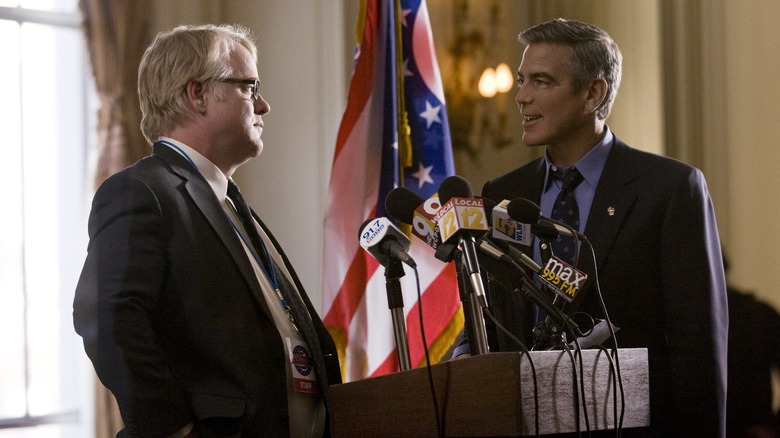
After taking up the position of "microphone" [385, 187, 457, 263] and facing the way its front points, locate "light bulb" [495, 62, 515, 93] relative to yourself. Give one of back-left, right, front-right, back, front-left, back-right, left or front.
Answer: right

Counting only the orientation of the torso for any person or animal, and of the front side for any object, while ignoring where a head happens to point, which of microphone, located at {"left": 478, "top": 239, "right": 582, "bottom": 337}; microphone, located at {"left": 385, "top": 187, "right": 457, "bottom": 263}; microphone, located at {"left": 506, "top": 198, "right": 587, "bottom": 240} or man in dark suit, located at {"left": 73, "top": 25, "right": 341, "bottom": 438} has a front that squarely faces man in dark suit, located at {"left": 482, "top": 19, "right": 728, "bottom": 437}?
man in dark suit, located at {"left": 73, "top": 25, "right": 341, "bottom": 438}

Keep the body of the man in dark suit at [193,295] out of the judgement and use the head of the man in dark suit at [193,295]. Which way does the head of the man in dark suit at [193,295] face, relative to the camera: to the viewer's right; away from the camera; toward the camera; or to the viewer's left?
to the viewer's right

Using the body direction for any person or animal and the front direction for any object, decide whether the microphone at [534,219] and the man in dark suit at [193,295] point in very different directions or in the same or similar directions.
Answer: very different directions

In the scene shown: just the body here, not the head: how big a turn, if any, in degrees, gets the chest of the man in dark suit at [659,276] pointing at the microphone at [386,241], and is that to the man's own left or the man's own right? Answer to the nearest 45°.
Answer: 0° — they already face it

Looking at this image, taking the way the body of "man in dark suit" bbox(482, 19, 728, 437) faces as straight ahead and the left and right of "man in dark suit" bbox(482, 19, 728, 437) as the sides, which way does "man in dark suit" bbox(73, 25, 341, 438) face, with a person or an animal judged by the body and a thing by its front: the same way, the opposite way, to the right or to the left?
the opposite way

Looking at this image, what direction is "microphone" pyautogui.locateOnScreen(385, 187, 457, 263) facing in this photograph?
to the viewer's left

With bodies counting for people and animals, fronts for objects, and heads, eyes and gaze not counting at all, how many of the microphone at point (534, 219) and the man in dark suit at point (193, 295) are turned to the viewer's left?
1
